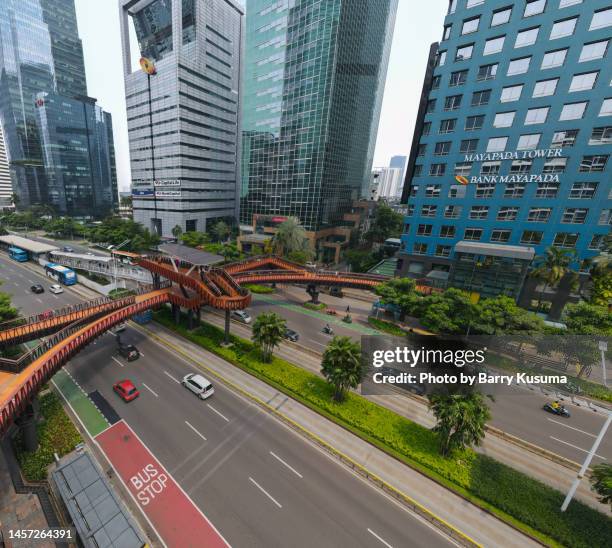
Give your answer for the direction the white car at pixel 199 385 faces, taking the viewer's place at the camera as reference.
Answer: facing away from the viewer and to the left of the viewer

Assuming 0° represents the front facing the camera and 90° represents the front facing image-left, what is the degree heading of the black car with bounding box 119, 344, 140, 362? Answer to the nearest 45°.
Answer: approximately 135°

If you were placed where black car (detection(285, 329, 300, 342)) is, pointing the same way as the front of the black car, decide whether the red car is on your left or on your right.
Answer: on your right

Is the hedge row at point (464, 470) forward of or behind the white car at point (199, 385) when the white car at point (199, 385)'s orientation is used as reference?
behind

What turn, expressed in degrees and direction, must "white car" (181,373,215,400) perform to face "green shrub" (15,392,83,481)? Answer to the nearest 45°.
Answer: approximately 45° to its left

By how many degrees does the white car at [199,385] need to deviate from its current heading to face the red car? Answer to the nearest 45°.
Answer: approximately 45° to its left

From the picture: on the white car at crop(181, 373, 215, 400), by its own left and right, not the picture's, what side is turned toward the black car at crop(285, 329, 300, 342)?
right

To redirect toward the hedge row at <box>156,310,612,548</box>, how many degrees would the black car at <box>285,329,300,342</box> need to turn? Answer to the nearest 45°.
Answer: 0° — it already faces it

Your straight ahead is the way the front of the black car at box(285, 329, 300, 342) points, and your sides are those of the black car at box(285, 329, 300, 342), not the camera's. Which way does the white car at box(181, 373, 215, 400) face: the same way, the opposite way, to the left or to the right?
the opposite way

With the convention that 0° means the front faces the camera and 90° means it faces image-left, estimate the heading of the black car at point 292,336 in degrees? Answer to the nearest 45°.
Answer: approximately 315°
